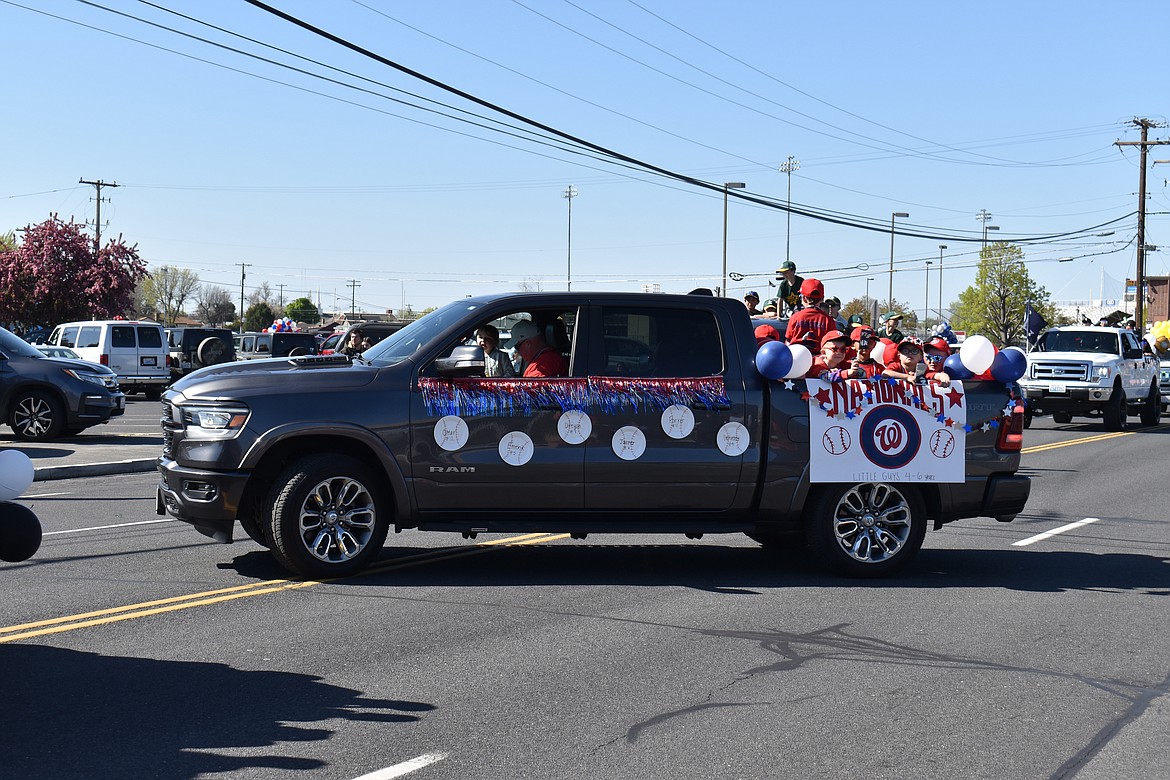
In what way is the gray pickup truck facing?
to the viewer's left

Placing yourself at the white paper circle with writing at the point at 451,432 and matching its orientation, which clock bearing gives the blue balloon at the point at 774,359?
The blue balloon is roughly at 9 o'clock from the white paper circle with writing.

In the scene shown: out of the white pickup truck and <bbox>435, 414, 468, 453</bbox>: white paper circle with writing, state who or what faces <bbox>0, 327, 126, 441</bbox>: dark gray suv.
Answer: the white pickup truck

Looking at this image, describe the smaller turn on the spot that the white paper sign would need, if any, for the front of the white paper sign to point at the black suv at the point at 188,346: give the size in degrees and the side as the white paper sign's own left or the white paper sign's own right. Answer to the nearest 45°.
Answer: approximately 135° to the white paper sign's own right

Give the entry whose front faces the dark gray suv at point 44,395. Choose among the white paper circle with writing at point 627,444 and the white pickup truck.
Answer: the white pickup truck

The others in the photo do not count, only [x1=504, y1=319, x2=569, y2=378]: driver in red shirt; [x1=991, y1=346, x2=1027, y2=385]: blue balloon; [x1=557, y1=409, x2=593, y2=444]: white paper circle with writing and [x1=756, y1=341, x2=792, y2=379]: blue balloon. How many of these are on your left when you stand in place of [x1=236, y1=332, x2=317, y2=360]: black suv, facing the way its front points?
4

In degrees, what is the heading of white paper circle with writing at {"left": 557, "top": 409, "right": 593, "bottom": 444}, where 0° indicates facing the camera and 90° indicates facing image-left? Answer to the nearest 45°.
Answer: approximately 0°

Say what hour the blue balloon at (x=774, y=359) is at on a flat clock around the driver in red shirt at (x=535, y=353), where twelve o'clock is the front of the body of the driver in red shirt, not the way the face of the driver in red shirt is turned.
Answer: The blue balloon is roughly at 6 o'clock from the driver in red shirt.
